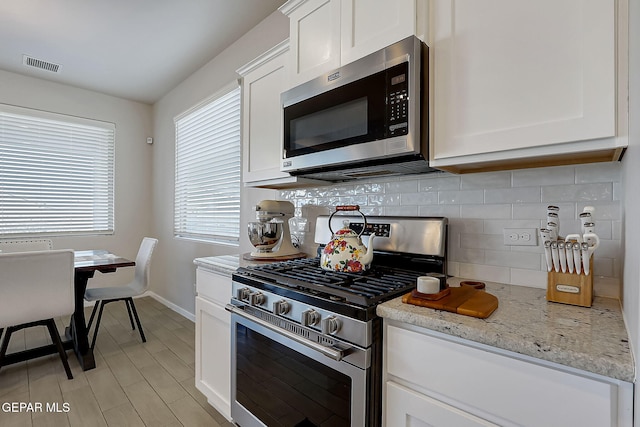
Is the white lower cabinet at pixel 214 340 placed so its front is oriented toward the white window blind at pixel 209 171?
no

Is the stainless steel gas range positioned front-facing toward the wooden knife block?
no

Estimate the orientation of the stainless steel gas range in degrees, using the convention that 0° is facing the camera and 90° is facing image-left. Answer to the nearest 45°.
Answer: approximately 45°

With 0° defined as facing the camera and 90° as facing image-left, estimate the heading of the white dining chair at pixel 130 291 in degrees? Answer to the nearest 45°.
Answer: approximately 90°

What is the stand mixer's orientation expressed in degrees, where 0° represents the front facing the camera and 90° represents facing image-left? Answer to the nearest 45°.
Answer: approximately 45°

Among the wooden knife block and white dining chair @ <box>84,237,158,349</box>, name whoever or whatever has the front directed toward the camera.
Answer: the wooden knife block

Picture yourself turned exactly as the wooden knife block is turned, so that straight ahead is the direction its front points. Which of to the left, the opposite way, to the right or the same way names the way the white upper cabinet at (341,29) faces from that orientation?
the same way

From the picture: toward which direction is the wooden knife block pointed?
toward the camera

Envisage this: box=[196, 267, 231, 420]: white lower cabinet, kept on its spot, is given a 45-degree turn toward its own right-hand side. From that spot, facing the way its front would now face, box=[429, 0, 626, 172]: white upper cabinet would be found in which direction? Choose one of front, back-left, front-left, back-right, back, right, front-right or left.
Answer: back-left

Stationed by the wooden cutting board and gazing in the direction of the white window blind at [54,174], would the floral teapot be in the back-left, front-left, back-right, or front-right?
front-right
